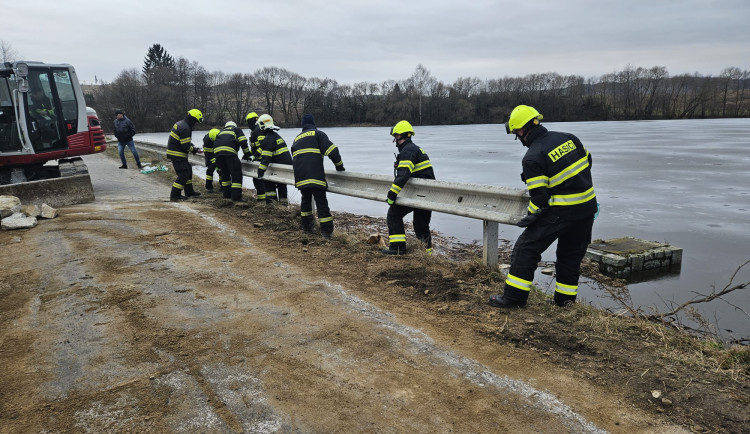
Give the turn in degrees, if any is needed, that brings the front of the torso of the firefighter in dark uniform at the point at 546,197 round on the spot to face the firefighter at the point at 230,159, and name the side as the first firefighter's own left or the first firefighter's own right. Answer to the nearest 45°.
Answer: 0° — they already face them

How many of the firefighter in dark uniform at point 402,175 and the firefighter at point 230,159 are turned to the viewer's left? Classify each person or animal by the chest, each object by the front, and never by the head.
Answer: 1

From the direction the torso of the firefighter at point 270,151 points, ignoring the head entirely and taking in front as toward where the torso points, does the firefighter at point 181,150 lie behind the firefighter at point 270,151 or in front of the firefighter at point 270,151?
in front

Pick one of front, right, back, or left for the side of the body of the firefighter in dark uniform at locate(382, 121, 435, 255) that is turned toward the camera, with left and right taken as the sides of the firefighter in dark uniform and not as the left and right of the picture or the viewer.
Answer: left

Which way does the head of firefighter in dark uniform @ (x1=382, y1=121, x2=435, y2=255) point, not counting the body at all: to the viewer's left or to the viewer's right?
to the viewer's left

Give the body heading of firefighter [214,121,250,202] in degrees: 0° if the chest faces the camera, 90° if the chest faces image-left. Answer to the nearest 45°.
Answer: approximately 225°

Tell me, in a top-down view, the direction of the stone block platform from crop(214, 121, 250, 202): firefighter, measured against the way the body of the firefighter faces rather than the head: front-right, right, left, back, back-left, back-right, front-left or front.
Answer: right

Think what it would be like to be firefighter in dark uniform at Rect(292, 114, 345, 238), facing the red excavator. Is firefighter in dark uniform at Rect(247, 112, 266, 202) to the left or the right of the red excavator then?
right

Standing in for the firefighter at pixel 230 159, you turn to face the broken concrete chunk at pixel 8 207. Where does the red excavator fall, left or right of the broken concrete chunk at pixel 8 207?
right

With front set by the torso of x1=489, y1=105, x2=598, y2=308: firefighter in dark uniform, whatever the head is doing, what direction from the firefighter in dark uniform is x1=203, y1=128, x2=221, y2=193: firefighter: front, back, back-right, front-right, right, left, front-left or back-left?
front

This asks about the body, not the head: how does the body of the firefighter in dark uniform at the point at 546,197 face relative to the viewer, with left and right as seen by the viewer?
facing away from the viewer and to the left of the viewer

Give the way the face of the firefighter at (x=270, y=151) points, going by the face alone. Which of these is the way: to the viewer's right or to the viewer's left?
to the viewer's left
